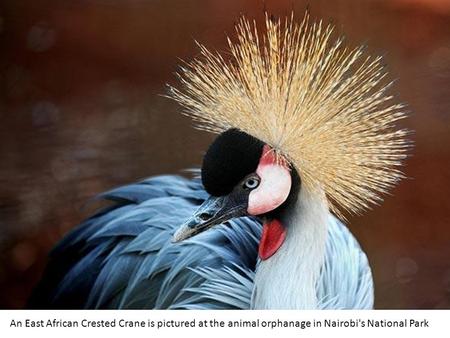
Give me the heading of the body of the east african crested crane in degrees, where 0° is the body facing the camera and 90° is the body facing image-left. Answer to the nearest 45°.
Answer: approximately 315°
